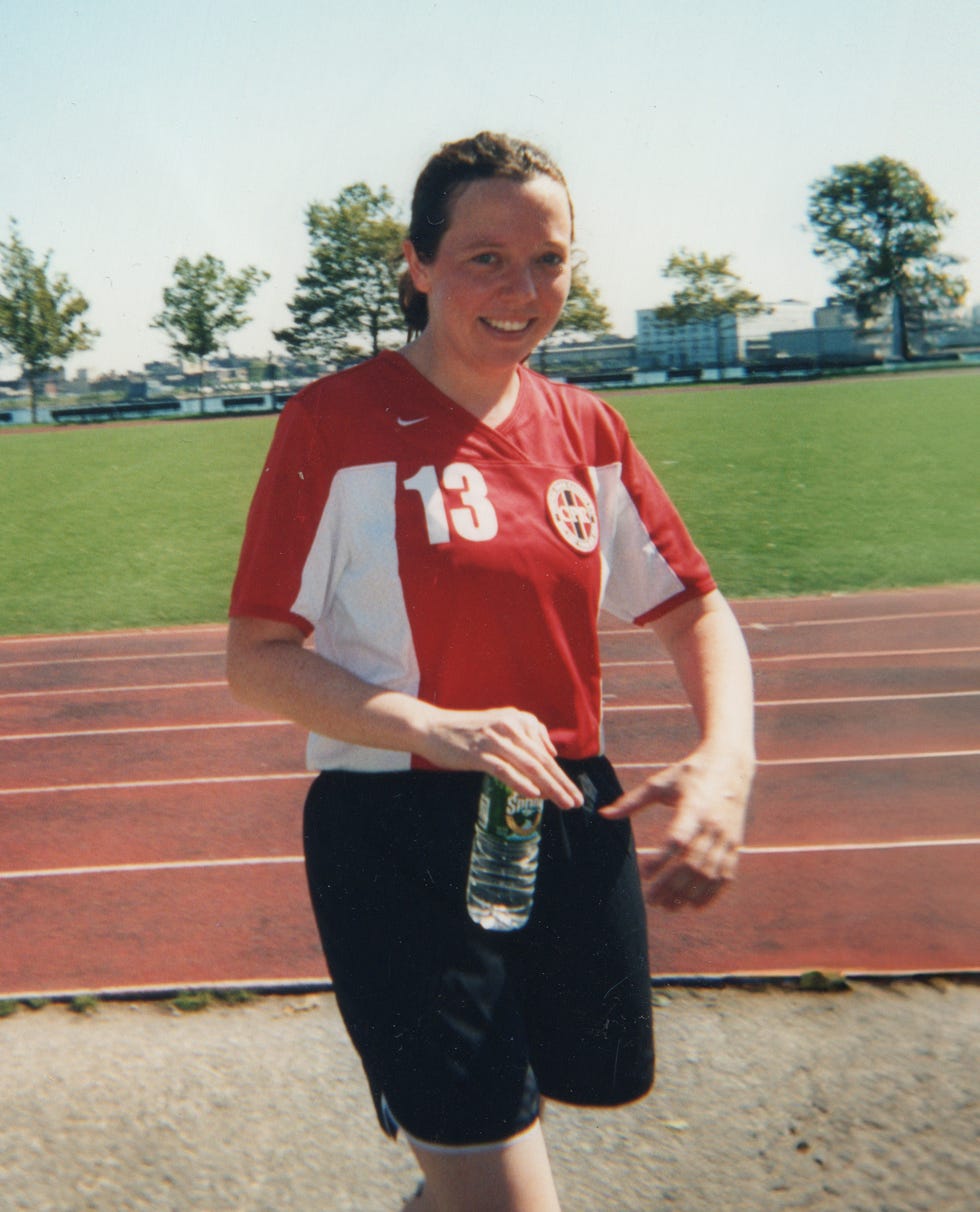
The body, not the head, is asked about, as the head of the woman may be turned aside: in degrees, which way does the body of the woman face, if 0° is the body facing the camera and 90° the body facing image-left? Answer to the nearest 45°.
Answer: approximately 315°
